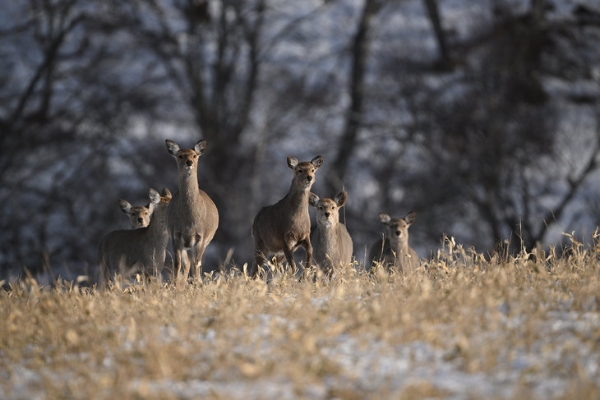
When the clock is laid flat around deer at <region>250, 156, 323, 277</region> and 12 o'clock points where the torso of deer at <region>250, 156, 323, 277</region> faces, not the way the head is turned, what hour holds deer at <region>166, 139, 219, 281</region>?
deer at <region>166, 139, 219, 281</region> is roughly at 4 o'clock from deer at <region>250, 156, 323, 277</region>.

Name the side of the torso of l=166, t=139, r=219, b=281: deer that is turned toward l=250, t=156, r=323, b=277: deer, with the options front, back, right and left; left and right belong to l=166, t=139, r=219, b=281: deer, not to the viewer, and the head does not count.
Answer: left

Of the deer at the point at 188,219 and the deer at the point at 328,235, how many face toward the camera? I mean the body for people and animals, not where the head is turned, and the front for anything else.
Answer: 2

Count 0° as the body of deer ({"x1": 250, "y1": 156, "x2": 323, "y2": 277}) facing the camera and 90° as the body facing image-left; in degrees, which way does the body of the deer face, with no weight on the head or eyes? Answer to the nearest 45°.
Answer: approximately 315°

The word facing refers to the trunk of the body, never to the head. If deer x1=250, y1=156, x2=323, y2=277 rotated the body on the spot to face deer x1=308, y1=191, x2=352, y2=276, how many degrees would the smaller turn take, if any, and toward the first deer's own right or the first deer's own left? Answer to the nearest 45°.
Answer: approximately 90° to the first deer's own left

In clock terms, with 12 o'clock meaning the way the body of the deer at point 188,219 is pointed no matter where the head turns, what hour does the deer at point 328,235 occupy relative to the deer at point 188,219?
the deer at point 328,235 is roughly at 8 o'clock from the deer at point 188,219.

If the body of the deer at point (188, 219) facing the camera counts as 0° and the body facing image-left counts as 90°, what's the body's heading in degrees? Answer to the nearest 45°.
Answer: approximately 0°

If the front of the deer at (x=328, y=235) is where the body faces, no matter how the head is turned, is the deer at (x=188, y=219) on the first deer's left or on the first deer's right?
on the first deer's right
